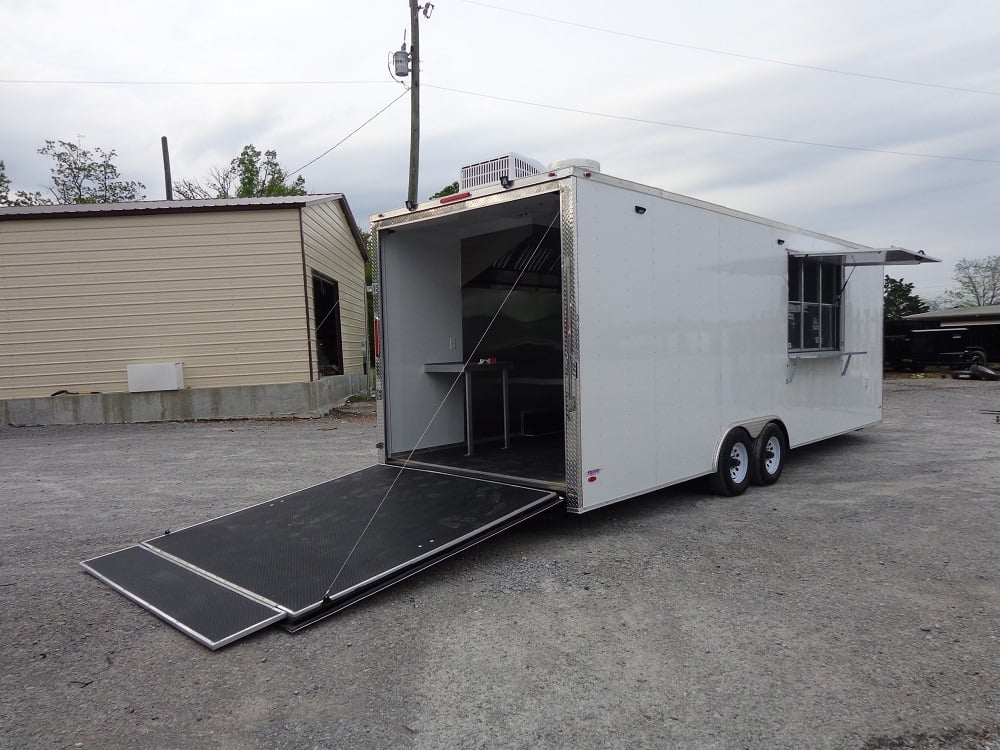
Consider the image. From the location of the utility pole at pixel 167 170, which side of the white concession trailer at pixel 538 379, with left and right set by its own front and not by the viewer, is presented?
left

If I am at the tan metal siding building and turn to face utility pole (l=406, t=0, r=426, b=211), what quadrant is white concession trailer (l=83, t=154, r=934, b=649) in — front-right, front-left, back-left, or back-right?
front-right

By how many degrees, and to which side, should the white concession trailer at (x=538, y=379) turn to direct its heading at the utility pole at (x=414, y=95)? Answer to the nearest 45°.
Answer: approximately 45° to its left

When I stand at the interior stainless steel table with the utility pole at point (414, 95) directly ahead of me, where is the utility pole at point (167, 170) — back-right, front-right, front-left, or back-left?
front-left

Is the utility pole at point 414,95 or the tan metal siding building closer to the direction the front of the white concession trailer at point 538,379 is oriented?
the utility pole

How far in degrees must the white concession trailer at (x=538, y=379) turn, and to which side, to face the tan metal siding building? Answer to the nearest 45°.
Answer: approximately 90° to its left

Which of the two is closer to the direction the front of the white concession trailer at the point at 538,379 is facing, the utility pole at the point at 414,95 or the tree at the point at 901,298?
the tree

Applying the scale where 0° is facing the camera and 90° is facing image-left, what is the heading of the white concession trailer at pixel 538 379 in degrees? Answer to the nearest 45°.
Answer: approximately 225°

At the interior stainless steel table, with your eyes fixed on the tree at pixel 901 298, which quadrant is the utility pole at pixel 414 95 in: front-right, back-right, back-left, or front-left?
front-left

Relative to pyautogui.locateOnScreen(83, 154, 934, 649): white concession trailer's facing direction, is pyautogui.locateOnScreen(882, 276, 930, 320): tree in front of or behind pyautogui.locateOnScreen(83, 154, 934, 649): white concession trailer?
in front
